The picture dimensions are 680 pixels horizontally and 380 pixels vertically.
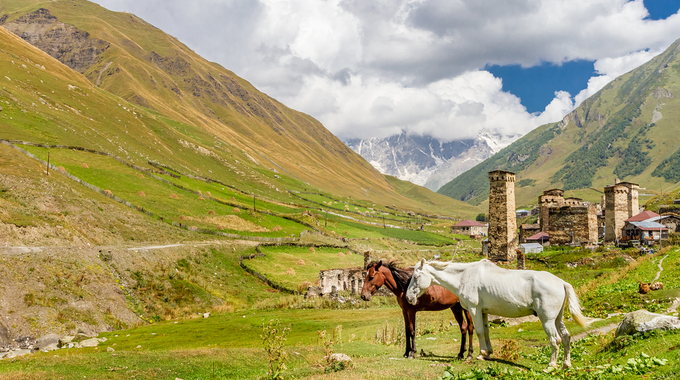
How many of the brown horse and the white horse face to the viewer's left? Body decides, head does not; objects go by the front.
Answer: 2

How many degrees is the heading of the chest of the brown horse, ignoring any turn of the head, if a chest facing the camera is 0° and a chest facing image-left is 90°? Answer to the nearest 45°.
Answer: approximately 90°

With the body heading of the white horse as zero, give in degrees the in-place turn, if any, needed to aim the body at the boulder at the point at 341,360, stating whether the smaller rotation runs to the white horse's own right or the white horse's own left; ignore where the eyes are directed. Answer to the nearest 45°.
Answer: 0° — it already faces it

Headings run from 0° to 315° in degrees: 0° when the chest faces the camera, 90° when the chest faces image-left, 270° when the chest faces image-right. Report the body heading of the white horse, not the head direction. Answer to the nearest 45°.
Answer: approximately 90°
